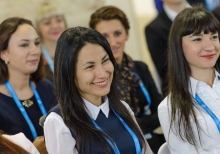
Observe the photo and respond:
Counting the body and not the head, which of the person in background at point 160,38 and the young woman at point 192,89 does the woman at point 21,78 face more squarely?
the young woman

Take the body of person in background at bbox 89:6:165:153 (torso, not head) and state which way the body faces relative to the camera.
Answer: toward the camera

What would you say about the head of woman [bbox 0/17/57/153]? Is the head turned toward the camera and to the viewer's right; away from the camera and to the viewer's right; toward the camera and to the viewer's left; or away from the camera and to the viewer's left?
toward the camera and to the viewer's right

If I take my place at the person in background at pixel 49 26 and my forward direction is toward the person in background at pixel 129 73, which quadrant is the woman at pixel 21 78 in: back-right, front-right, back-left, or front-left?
front-right

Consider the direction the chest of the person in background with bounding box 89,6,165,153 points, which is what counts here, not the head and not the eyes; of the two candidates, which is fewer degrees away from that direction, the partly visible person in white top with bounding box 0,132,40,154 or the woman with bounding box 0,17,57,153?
the partly visible person in white top

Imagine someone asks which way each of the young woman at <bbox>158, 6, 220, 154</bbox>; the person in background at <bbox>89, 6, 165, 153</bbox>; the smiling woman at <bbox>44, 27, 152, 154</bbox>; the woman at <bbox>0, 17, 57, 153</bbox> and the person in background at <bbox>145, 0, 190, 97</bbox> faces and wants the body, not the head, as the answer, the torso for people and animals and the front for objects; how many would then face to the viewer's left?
0

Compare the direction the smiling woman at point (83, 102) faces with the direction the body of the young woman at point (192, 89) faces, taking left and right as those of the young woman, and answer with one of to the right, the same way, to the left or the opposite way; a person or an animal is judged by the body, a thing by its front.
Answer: the same way

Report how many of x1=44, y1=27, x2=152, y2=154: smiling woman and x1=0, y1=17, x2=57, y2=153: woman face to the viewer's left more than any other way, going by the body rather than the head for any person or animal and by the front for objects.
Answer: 0

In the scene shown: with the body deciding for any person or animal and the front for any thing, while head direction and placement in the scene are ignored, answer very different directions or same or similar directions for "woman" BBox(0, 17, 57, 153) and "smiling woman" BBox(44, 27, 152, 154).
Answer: same or similar directions

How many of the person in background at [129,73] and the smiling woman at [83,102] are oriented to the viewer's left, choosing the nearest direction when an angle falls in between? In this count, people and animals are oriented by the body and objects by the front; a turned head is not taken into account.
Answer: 0

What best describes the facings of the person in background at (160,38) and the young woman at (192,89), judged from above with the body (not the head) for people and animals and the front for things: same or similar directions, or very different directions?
same or similar directions
